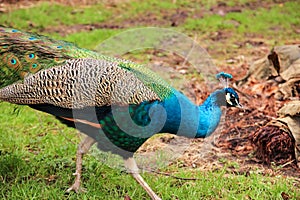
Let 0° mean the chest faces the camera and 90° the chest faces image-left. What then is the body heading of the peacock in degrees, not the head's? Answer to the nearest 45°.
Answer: approximately 270°
